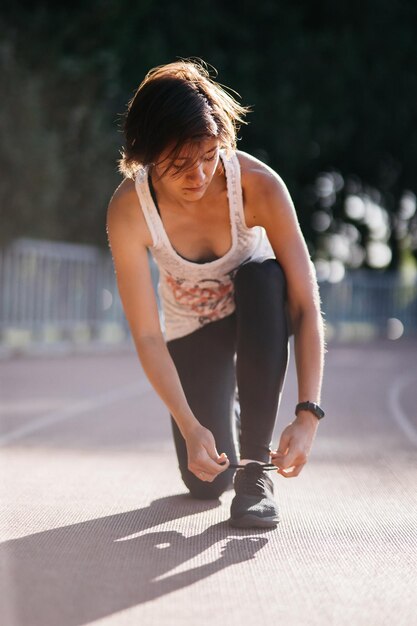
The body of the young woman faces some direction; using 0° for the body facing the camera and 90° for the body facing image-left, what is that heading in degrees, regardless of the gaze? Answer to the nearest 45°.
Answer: approximately 0°

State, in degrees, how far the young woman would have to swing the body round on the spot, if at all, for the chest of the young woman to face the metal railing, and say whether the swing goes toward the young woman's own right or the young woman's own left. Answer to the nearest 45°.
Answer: approximately 180°
